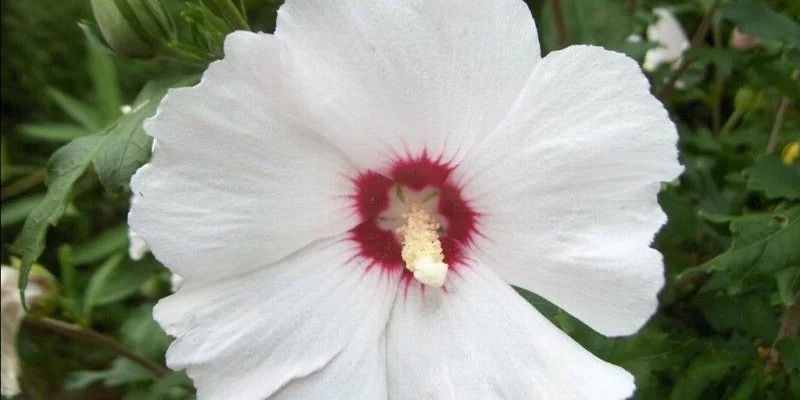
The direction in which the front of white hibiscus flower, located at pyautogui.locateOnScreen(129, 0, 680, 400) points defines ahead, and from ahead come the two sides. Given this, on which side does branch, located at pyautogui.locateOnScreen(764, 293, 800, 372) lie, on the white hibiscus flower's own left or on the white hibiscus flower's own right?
on the white hibiscus flower's own left

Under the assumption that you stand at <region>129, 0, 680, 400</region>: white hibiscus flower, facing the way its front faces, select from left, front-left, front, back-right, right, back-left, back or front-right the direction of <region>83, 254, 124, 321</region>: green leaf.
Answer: back-right

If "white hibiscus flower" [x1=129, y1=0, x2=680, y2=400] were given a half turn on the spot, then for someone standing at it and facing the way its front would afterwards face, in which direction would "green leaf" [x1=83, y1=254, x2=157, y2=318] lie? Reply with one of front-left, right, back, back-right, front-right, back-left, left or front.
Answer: front-left

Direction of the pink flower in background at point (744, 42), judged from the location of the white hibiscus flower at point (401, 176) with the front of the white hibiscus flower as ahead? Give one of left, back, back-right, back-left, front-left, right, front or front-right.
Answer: back-left

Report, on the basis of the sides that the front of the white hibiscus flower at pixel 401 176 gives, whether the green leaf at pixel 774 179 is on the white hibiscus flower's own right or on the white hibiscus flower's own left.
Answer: on the white hibiscus flower's own left

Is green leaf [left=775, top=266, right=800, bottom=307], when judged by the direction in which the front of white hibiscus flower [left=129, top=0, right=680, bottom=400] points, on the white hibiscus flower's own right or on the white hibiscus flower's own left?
on the white hibiscus flower's own left

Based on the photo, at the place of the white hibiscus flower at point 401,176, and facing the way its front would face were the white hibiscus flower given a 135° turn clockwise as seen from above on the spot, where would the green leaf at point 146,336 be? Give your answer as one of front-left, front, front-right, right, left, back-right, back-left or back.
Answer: front

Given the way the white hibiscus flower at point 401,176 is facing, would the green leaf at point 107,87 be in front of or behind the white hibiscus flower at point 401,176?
behind

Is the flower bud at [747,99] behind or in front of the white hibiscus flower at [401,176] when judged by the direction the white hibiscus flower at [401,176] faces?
behind

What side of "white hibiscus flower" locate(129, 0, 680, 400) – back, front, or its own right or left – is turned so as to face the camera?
front

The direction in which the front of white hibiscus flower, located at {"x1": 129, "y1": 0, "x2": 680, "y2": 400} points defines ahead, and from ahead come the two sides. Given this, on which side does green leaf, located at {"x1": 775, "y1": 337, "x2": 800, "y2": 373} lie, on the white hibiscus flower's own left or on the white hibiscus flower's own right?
on the white hibiscus flower's own left

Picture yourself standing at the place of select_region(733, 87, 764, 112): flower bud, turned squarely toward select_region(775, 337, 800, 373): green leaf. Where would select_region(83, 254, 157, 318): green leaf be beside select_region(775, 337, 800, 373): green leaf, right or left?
right
